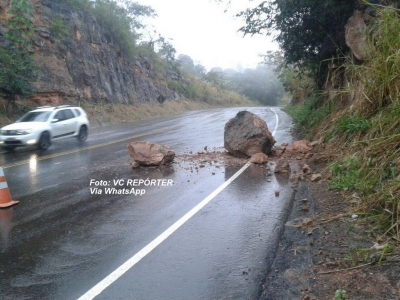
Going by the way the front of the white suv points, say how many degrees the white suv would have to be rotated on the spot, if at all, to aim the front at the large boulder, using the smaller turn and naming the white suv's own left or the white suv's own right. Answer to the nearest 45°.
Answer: approximately 90° to the white suv's own left

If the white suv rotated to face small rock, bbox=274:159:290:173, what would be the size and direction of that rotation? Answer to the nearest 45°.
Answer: approximately 90° to its left

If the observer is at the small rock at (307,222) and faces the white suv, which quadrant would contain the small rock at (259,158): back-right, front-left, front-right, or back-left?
front-right

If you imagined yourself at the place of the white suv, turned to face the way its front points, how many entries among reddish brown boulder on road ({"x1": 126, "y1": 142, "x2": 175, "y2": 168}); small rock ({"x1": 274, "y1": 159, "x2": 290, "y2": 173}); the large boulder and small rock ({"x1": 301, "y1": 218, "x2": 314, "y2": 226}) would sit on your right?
0

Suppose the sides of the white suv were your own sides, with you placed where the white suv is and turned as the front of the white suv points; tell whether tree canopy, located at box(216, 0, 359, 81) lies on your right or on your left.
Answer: on your left

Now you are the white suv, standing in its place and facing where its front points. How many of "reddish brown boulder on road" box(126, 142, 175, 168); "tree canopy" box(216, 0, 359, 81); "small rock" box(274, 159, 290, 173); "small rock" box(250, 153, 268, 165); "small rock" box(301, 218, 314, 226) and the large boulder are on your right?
0

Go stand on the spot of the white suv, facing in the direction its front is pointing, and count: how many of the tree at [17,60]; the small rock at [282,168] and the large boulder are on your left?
2

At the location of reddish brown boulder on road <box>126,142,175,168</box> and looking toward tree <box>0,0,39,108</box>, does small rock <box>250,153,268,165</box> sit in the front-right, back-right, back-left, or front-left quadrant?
back-right

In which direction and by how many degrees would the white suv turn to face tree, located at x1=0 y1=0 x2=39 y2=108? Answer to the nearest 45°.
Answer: approximately 135° to its right

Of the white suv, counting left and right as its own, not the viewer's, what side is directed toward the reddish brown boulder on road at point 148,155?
left

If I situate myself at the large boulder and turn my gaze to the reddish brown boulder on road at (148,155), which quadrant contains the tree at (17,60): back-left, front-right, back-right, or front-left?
front-right

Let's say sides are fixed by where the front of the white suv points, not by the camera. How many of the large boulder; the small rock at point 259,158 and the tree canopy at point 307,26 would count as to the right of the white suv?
0

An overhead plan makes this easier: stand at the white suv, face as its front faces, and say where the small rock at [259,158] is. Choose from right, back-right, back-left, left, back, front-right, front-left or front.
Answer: left

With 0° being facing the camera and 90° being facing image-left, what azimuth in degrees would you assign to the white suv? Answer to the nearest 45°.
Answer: approximately 45°

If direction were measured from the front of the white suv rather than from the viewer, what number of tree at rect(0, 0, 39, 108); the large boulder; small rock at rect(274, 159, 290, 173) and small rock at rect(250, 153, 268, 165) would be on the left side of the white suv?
3

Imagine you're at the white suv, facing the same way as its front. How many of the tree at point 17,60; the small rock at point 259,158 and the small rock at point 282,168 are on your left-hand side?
2

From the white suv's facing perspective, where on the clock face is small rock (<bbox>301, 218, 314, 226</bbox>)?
The small rock is roughly at 10 o'clock from the white suv.
